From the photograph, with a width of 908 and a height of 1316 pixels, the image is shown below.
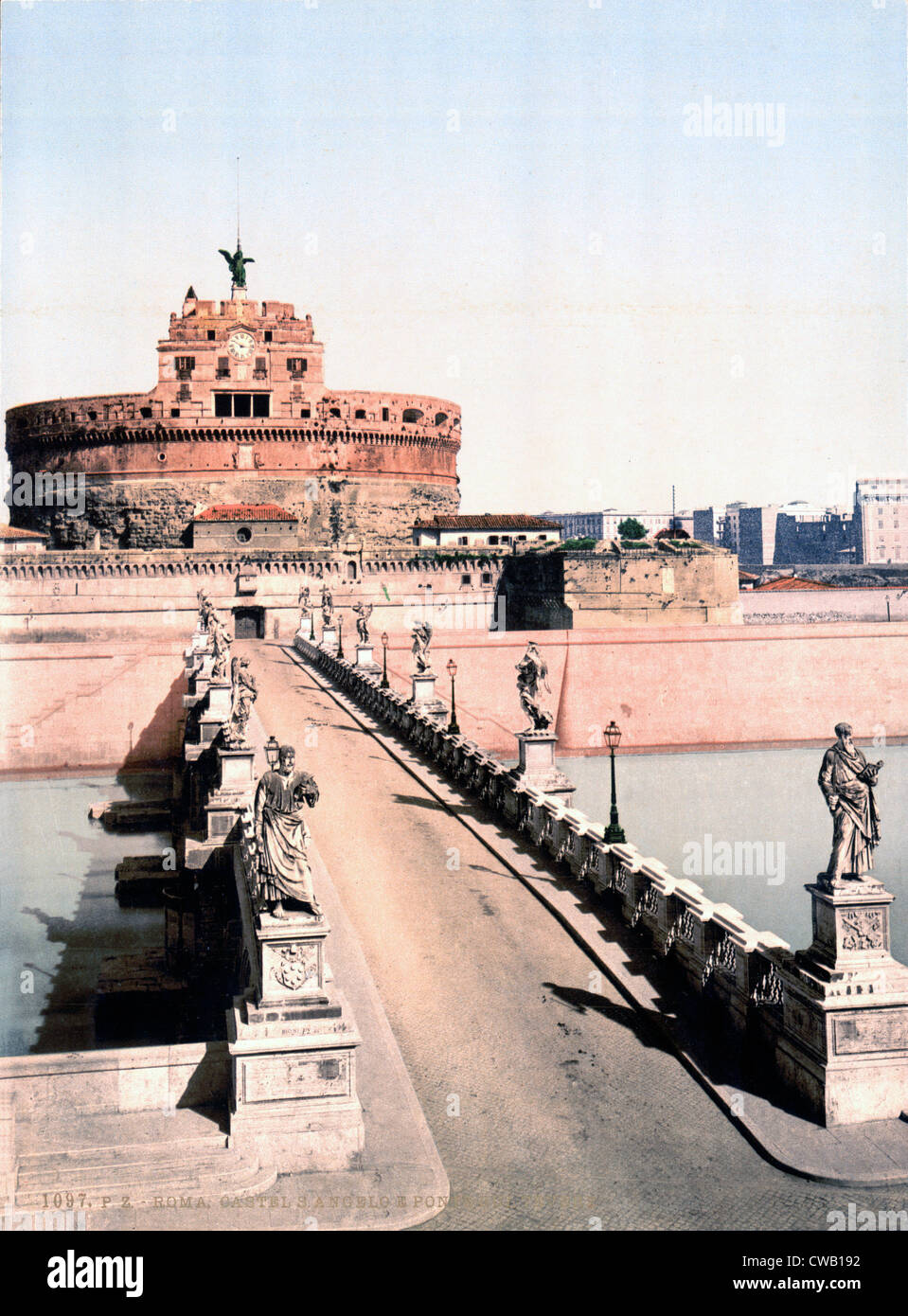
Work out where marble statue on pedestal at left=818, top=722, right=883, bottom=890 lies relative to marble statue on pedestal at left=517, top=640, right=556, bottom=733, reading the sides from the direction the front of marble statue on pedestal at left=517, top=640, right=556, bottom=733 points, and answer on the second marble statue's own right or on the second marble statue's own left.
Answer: on the second marble statue's own left

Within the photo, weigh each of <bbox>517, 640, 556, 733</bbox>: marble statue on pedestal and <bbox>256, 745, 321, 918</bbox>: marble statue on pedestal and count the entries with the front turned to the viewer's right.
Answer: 0

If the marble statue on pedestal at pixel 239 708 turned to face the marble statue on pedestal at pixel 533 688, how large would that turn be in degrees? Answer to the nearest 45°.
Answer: approximately 45° to its left

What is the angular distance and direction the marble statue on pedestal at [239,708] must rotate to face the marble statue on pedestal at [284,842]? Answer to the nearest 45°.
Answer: approximately 45° to its right

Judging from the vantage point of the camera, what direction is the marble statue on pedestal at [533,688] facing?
facing the viewer and to the left of the viewer

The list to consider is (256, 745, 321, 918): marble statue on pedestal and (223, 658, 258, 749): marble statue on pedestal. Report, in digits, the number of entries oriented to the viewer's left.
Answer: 0

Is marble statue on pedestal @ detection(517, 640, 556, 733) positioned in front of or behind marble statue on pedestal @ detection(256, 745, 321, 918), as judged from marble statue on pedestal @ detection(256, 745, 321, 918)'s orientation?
behind

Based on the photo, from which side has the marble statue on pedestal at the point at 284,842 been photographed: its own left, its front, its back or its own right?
front

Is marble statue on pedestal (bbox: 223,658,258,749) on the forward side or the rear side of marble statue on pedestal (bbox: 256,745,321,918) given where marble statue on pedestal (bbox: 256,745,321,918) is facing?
on the rear side
